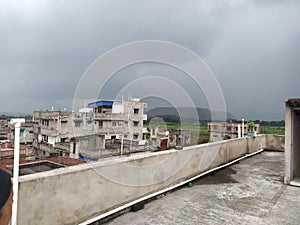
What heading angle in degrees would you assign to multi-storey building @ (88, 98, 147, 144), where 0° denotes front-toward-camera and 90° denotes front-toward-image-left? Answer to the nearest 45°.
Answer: approximately 45°

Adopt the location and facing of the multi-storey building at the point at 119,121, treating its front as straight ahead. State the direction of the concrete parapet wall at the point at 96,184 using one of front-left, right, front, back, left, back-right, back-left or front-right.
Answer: front-left

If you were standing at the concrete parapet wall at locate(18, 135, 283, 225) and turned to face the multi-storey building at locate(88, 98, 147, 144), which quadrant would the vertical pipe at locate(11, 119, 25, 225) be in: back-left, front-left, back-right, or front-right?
back-left

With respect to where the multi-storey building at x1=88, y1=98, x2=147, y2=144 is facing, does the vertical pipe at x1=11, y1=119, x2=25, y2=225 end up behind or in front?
in front
